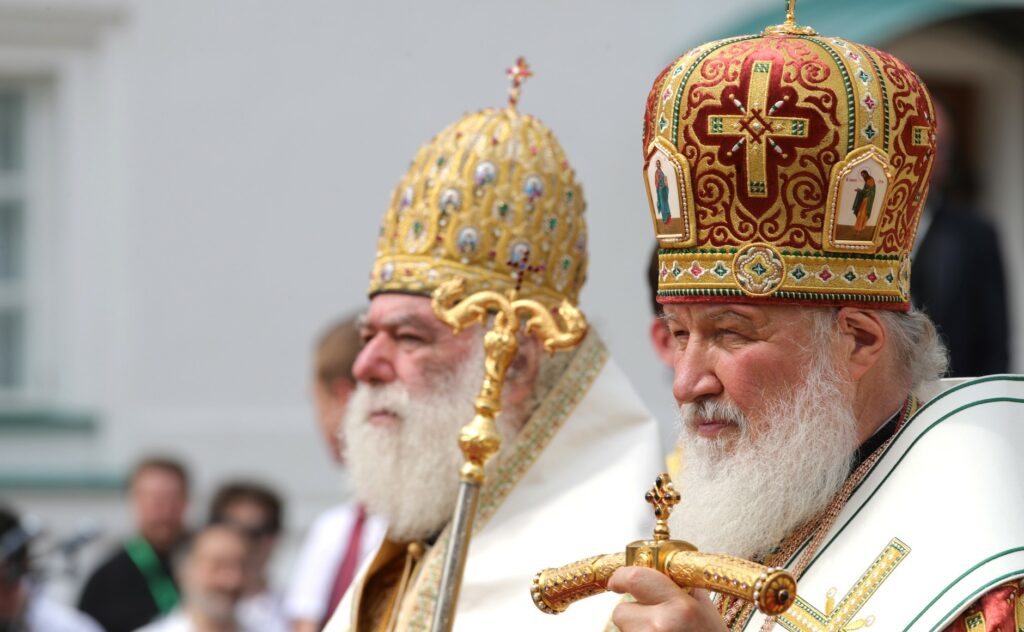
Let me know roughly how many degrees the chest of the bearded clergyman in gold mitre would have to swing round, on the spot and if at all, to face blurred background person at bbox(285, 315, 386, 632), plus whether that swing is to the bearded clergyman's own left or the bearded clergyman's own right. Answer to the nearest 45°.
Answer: approximately 135° to the bearded clergyman's own right

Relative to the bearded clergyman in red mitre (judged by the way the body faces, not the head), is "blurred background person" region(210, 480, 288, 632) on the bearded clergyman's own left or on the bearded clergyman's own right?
on the bearded clergyman's own right

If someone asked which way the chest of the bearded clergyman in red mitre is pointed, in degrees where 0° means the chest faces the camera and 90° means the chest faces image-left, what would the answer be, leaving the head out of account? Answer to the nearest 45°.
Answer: approximately 45°

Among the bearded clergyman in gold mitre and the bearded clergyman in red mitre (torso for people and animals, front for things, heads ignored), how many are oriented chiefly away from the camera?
0

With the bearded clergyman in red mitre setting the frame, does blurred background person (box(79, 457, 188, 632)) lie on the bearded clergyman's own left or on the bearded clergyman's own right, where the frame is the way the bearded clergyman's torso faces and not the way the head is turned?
on the bearded clergyman's own right

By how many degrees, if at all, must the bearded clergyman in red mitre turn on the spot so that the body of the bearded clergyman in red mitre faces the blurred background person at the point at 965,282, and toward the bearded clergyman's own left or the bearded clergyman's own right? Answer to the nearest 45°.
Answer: approximately 135° to the bearded clergyman's own right

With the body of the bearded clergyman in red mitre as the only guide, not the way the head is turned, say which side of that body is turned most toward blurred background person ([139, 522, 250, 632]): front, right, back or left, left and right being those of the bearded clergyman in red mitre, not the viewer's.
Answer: right
